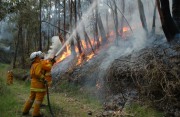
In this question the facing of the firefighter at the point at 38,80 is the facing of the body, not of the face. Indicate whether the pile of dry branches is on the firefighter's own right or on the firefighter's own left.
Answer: on the firefighter's own right

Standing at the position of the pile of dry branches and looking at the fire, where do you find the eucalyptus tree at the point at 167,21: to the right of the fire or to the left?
right

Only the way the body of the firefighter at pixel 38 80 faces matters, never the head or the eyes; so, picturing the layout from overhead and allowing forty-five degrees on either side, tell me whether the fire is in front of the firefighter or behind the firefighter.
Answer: in front

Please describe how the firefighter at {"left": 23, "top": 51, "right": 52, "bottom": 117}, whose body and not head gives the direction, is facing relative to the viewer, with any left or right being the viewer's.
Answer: facing away from the viewer and to the right of the viewer

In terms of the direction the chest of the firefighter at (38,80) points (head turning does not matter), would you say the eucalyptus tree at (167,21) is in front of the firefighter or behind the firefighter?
in front
